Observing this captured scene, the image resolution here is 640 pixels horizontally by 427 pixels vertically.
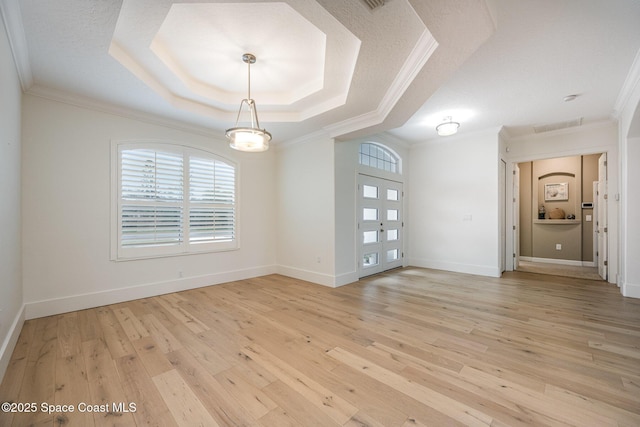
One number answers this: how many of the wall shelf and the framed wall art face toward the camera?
2

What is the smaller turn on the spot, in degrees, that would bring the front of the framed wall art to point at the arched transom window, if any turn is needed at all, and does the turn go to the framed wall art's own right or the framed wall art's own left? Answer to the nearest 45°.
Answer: approximately 45° to the framed wall art's own right

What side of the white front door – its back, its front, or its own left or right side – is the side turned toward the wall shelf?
left

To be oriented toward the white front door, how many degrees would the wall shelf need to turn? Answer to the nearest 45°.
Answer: approximately 45° to its right

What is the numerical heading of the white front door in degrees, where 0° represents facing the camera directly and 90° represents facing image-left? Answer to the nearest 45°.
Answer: approximately 315°
